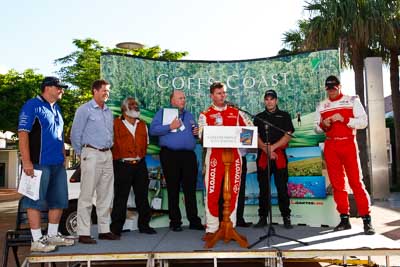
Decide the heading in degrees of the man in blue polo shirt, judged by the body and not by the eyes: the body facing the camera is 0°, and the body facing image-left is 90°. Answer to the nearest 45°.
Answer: approximately 315°

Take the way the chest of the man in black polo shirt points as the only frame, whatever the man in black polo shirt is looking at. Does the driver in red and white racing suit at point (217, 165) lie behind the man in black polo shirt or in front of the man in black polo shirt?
in front

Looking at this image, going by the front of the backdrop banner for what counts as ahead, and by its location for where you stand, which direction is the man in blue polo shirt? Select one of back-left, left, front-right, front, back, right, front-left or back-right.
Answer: front-right

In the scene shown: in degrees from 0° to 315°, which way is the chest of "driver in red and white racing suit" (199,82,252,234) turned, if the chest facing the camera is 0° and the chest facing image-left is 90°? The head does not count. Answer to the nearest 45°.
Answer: approximately 0°

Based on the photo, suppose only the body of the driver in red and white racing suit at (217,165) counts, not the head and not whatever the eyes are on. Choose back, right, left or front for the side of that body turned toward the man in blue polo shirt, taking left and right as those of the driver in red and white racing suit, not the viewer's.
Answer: right

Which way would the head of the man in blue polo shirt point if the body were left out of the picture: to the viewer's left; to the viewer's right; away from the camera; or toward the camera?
to the viewer's right

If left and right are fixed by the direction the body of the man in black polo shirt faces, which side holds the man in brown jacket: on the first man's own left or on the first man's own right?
on the first man's own right

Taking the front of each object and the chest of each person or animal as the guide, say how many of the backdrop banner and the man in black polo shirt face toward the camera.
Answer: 2

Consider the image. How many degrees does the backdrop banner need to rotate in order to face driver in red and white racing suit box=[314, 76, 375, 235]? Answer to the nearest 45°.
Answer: approximately 45° to its left
